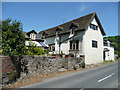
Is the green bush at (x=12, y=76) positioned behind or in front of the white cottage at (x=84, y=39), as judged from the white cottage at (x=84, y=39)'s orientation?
in front

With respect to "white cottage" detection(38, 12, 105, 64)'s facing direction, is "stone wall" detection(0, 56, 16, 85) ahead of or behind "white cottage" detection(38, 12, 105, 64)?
ahead

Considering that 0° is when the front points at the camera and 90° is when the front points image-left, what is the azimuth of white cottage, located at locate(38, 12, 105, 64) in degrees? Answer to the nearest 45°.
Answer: approximately 45°

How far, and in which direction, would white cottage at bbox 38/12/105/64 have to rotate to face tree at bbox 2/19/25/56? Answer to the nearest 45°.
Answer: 0° — it already faces it
